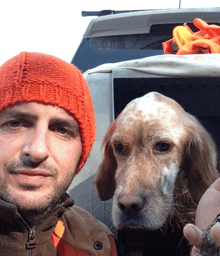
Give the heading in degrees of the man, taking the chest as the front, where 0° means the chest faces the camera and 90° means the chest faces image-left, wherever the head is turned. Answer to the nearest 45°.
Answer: approximately 0°
